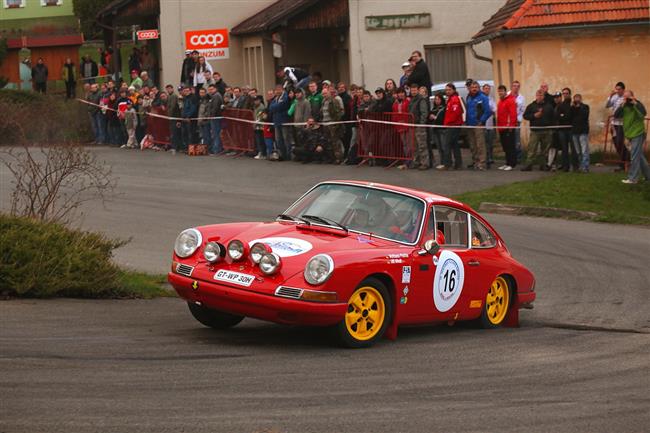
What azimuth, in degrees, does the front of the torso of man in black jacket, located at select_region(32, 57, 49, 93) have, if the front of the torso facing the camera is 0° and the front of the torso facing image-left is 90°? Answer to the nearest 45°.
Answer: approximately 0°

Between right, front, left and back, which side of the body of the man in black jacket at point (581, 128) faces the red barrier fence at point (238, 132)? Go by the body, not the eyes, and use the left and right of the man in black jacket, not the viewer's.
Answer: right

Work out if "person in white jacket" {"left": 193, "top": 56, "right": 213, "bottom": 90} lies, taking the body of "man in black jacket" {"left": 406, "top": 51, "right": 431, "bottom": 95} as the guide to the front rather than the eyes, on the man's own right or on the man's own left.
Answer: on the man's own right

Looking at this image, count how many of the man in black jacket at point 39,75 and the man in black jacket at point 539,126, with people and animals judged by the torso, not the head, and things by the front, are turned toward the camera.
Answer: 2

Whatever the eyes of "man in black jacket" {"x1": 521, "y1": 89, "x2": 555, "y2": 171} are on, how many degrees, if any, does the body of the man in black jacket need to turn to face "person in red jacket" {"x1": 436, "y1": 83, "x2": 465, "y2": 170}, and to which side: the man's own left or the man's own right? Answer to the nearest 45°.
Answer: approximately 90° to the man's own right

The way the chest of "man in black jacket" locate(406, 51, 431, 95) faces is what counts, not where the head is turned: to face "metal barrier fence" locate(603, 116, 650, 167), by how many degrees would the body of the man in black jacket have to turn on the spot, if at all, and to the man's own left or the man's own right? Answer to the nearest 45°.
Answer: approximately 135° to the man's own left
